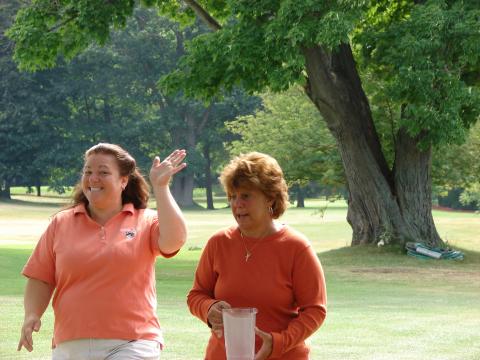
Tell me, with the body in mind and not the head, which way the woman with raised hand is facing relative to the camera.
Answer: toward the camera
